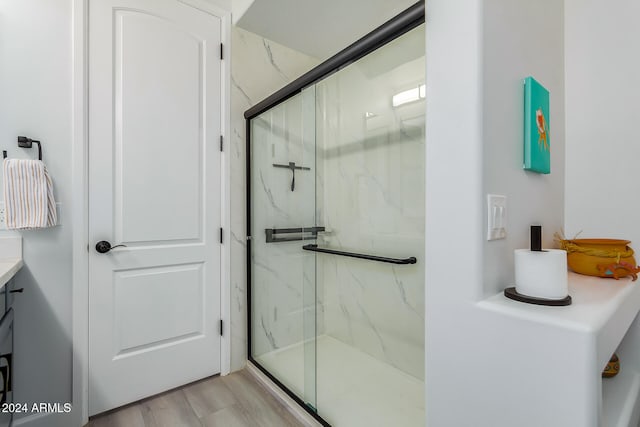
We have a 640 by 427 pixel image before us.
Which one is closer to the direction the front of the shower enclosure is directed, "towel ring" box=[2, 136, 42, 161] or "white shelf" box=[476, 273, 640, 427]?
the towel ring

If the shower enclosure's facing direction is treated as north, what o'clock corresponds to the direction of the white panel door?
The white panel door is roughly at 1 o'clock from the shower enclosure.

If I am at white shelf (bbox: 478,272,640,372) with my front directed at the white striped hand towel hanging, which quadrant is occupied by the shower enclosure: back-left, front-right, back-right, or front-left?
front-right

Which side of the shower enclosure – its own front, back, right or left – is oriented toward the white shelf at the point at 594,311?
left

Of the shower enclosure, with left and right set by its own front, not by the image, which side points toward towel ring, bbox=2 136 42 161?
front

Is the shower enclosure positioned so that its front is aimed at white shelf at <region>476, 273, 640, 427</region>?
no

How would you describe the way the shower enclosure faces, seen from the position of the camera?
facing the viewer and to the left of the viewer

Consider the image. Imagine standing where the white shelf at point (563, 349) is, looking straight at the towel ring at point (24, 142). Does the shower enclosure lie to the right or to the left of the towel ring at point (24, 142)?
right

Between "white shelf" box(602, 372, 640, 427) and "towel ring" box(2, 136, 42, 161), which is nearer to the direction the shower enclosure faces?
the towel ring

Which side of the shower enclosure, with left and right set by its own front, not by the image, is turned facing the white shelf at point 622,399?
left
